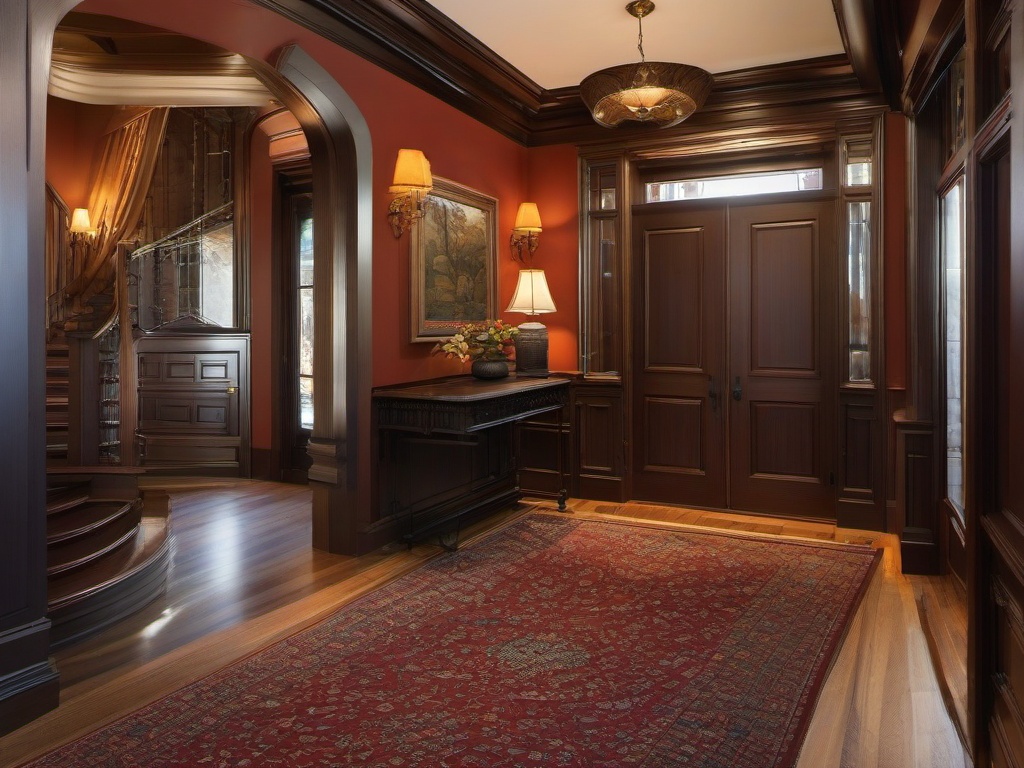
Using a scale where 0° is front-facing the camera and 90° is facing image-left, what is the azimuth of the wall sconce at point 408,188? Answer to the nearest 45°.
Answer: approximately 315°

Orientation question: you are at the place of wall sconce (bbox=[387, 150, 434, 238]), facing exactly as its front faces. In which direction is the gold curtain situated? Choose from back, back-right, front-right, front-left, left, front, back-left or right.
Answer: back

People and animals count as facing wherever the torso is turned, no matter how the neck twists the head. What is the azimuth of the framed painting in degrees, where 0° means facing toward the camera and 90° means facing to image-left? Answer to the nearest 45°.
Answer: approximately 315°

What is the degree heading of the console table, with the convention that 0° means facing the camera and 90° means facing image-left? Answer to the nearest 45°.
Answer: approximately 315°

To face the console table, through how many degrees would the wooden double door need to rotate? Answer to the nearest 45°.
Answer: approximately 45° to its right

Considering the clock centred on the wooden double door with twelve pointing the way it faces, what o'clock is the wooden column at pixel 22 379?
The wooden column is roughly at 1 o'clock from the wooden double door.

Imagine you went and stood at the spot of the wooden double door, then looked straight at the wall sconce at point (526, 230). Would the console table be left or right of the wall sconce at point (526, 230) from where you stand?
left

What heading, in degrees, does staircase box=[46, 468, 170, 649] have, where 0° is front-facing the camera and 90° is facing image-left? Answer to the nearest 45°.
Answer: approximately 315°

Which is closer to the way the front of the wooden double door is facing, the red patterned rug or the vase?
the red patterned rug
